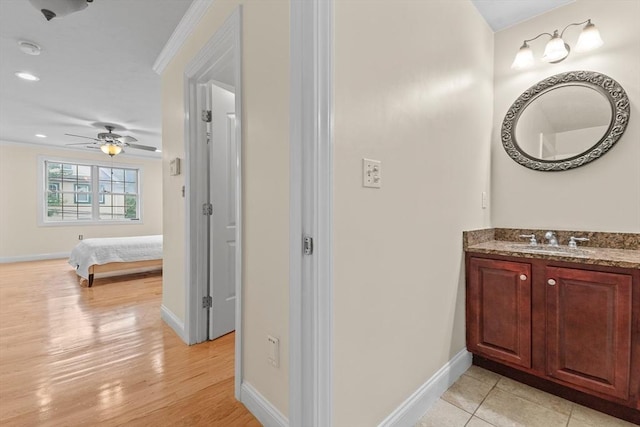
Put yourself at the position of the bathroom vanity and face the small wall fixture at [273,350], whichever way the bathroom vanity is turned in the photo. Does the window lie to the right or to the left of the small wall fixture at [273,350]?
right
